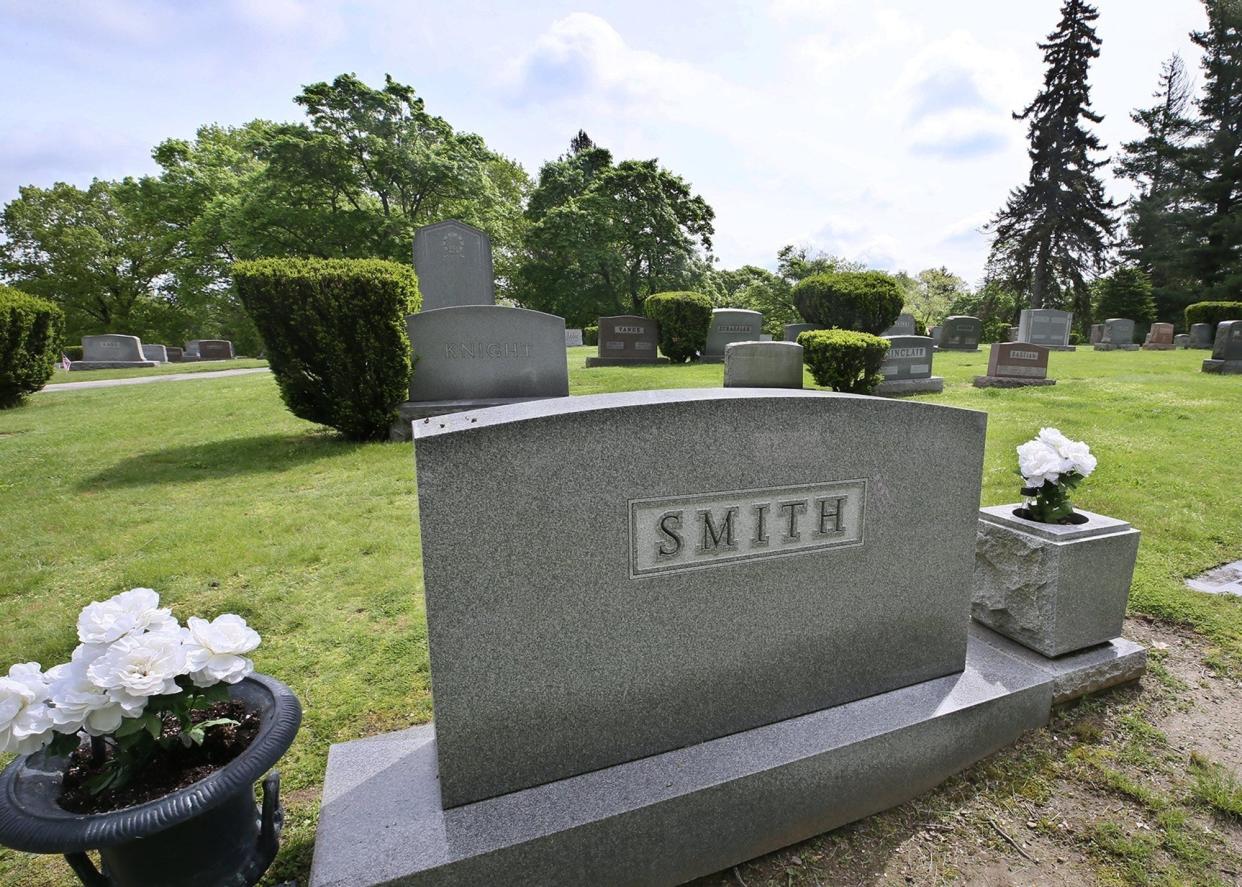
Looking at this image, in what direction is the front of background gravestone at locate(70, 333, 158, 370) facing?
toward the camera

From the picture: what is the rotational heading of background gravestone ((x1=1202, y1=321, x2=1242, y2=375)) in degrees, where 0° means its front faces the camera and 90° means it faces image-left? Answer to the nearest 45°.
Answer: approximately 315°

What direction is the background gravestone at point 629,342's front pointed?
toward the camera

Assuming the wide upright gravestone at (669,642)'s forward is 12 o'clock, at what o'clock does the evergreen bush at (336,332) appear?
The evergreen bush is roughly at 6 o'clock from the wide upright gravestone.

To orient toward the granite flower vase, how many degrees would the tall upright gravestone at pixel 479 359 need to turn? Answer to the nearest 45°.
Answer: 0° — it already faces it

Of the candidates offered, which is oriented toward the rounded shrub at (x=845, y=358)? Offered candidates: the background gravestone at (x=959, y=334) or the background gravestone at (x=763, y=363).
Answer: the background gravestone at (x=959, y=334)

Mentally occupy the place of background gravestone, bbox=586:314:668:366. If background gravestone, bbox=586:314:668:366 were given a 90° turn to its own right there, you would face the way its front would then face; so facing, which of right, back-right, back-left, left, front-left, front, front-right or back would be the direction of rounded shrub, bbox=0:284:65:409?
front-left

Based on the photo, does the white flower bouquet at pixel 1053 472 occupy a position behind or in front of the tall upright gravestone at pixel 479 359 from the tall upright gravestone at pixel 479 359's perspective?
in front

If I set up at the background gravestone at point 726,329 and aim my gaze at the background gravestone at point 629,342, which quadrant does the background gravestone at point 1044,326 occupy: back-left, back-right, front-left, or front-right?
back-right

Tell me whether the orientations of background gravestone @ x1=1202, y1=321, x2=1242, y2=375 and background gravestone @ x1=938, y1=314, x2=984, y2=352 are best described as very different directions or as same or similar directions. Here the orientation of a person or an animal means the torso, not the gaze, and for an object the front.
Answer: same or similar directions

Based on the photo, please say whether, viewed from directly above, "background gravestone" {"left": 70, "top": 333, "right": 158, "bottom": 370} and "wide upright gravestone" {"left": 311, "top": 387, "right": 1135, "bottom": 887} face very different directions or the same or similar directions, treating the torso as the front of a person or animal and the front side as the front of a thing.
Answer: same or similar directions

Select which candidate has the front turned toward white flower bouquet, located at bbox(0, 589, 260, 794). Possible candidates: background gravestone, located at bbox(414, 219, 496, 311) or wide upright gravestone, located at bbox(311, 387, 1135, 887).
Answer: the background gravestone

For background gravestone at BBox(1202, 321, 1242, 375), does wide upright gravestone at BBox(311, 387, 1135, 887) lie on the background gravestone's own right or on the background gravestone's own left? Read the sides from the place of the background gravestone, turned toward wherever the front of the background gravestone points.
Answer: on the background gravestone's own right

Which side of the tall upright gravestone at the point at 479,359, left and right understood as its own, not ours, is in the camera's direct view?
front

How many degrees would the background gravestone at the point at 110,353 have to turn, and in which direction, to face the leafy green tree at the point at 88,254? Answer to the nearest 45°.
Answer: approximately 180°
